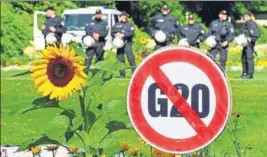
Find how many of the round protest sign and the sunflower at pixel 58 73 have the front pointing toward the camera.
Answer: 2

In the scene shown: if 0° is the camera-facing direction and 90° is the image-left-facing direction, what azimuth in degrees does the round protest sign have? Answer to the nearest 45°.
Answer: approximately 0°

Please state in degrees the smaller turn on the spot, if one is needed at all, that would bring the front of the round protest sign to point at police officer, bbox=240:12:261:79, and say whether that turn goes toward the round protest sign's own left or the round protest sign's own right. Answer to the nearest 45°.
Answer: approximately 180°

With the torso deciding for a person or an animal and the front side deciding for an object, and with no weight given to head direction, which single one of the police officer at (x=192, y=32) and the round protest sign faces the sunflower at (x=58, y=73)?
the police officer

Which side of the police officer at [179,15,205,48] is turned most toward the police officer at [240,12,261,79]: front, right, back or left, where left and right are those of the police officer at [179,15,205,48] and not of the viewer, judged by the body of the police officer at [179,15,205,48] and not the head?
left
